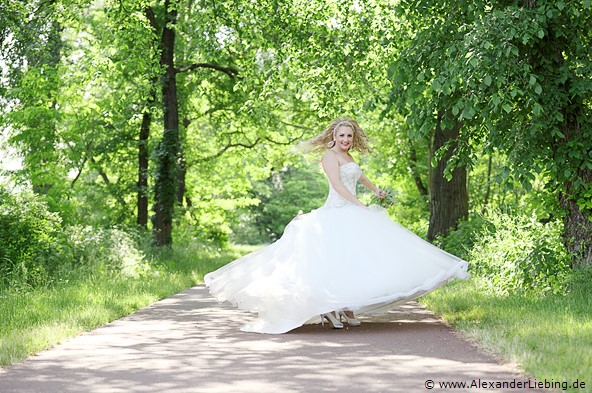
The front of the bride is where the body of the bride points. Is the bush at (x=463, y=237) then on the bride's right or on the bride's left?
on the bride's left

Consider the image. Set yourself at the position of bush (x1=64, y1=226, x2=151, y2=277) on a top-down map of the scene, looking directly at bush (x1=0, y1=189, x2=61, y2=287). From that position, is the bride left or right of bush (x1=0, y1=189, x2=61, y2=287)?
left

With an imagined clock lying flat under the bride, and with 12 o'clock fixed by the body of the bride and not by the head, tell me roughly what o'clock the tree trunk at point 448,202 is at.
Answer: The tree trunk is roughly at 8 o'clock from the bride.

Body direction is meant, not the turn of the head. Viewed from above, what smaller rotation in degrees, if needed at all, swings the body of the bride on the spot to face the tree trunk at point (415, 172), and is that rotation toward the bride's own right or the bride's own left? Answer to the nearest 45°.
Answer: approximately 135° to the bride's own left

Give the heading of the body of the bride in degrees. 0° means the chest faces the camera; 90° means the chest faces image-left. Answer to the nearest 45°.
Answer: approximately 315°

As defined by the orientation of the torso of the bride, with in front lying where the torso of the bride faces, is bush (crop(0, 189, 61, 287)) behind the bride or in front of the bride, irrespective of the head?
behind

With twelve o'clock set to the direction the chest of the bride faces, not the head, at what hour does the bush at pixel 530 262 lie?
The bush is roughly at 9 o'clock from the bride.
